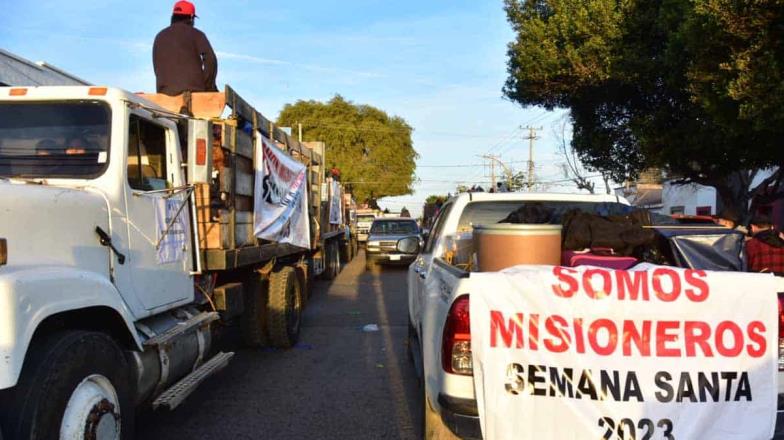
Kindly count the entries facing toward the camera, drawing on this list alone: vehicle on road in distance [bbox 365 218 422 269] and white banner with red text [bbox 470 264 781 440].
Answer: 2

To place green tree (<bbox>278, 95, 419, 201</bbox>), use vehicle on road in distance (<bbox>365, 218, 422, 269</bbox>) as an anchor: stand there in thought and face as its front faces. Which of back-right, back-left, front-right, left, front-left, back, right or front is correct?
back

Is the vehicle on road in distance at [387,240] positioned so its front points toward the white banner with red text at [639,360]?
yes

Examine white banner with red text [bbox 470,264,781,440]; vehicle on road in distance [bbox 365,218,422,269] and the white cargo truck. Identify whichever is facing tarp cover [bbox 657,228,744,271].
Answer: the vehicle on road in distance

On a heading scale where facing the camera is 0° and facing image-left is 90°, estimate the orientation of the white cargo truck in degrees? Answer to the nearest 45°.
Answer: approximately 45°

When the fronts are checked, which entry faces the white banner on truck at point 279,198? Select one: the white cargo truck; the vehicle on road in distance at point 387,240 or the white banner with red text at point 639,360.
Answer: the vehicle on road in distance

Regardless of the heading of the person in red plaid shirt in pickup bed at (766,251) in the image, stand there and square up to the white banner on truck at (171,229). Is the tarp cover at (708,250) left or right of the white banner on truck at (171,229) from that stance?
left

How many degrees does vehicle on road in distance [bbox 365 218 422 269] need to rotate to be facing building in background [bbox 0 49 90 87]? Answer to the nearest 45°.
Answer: approximately 45° to its right

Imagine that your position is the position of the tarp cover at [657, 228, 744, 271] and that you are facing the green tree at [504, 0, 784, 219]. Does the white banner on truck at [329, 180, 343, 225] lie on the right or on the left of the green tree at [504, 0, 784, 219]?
left

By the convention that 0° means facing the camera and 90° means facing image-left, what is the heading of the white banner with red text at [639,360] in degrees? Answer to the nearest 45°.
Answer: approximately 0°
